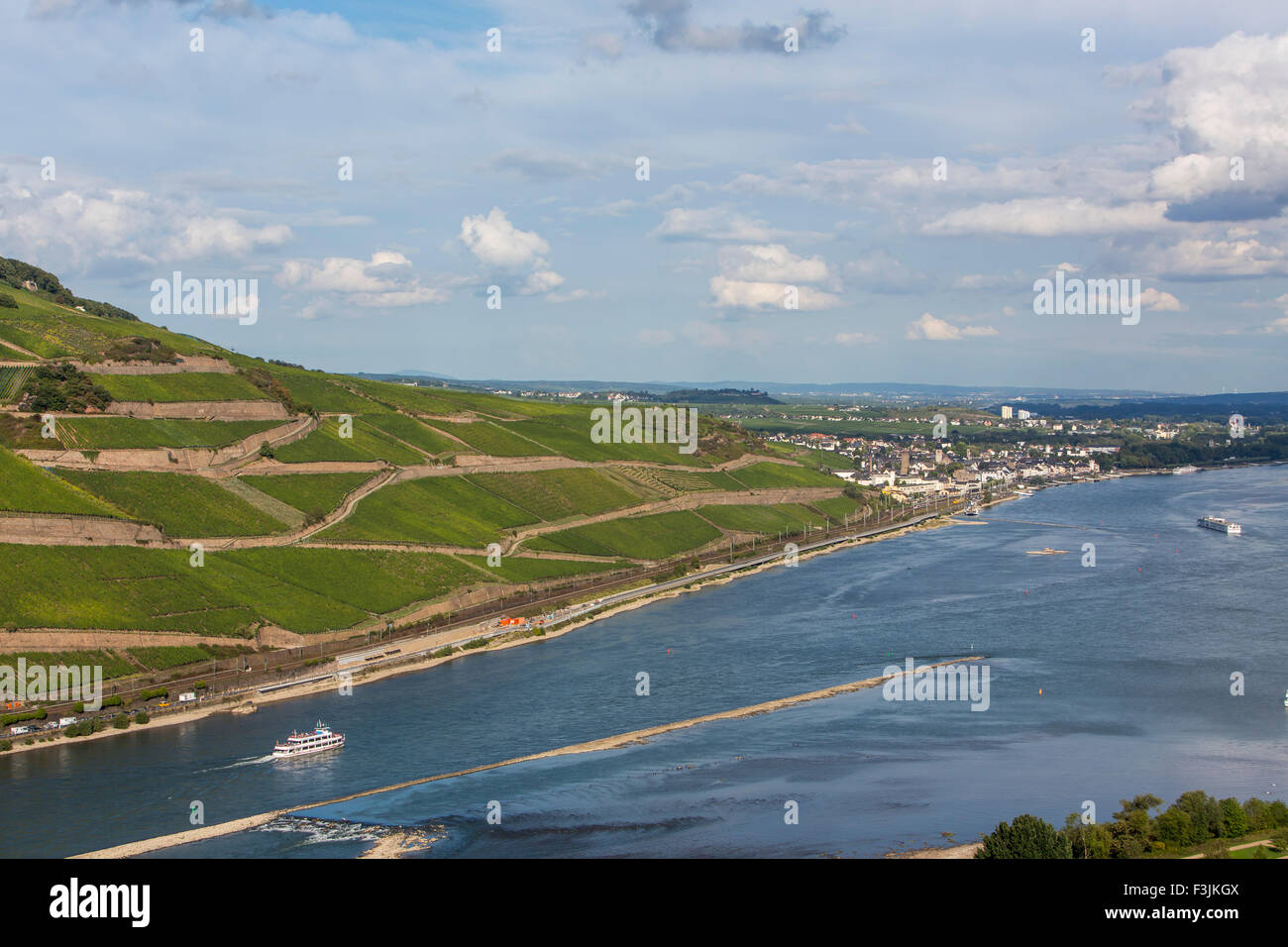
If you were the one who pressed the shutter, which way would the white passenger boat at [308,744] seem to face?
facing away from the viewer and to the right of the viewer

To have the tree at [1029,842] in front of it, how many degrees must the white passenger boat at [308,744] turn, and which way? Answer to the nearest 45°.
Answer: approximately 90° to its right

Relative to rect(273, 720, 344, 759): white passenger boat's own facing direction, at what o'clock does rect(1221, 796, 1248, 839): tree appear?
The tree is roughly at 3 o'clock from the white passenger boat.

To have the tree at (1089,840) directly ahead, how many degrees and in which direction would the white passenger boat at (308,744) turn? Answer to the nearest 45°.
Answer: approximately 90° to its right

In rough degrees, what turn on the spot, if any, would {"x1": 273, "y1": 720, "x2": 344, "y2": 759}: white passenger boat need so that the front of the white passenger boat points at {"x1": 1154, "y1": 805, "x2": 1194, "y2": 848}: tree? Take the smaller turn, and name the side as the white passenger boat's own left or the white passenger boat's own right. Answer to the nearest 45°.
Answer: approximately 90° to the white passenger boat's own right

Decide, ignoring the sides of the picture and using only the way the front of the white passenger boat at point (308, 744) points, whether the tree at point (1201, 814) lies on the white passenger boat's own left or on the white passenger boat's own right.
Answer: on the white passenger boat's own right
